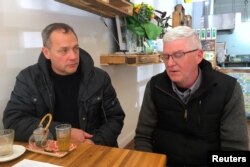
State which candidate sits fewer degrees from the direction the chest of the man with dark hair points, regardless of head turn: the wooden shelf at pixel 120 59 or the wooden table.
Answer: the wooden table

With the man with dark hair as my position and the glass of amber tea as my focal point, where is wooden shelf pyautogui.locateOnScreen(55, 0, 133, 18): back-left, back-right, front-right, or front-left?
back-left

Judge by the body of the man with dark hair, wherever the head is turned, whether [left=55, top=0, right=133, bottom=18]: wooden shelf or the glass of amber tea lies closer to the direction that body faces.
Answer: the glass of amber tea

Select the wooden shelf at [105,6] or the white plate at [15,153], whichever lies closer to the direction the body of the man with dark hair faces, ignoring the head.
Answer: the white plate

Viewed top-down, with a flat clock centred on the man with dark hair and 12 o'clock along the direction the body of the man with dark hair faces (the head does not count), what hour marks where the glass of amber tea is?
The glass of amber tea is roughly at 12 o'clock from the man with dark hair.

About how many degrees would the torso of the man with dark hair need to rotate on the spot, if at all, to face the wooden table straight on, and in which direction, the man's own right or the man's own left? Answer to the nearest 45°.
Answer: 0° — they already face it

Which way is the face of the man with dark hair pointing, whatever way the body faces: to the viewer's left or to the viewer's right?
to the viewer's right

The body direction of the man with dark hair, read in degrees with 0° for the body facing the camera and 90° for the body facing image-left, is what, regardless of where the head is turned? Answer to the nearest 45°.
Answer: approximately 0°

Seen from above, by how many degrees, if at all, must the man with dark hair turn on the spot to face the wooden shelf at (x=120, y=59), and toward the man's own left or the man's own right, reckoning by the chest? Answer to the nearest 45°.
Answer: approximately 135° to the man's own left

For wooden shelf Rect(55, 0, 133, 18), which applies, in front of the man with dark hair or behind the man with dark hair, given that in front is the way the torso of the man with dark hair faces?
behind
